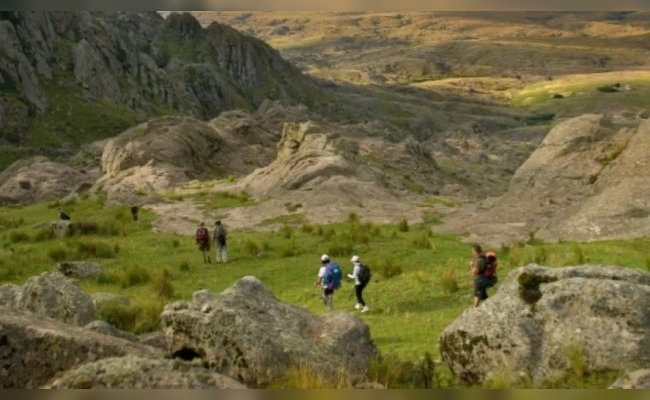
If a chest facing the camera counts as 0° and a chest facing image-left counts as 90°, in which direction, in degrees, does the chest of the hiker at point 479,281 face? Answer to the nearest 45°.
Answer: approximately 90°

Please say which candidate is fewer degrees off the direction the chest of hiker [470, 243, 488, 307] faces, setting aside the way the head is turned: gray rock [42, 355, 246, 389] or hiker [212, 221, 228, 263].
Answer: the hiker

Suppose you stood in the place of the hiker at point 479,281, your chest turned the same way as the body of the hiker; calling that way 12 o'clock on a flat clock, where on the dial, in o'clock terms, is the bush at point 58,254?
The bush is roughly at 1 o'clock from the hiker.

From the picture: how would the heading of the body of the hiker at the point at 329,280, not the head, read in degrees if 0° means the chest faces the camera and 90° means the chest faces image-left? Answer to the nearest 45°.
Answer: approximately 135°

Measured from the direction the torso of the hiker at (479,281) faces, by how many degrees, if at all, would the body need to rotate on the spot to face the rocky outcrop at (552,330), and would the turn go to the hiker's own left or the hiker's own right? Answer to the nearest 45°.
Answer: approximately 90° to the hiker's own left

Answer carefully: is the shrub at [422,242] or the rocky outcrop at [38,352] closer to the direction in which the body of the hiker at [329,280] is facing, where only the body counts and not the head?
the shrub

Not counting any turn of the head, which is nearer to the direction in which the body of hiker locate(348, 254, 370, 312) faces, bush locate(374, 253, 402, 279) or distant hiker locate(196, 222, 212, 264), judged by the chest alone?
the distant hiker
